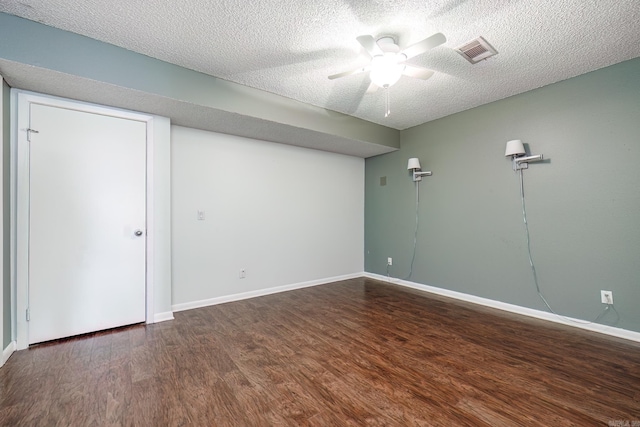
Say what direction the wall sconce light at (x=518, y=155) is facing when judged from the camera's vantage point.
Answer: facing the viewer and to the left of the viewer

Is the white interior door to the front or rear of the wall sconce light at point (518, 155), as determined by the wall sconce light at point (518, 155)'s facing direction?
to the front

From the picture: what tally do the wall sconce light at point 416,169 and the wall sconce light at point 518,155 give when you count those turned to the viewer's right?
0

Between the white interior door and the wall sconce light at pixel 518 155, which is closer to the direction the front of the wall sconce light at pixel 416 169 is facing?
the white interior door

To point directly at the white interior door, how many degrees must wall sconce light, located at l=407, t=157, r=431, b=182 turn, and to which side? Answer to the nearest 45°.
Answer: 0° — it already faces it

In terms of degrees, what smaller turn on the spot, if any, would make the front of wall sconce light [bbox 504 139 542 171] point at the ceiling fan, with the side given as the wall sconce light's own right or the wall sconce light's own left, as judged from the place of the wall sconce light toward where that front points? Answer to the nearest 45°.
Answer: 0° — it already faces it

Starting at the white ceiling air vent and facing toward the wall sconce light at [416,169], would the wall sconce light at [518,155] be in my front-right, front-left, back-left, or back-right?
front-right

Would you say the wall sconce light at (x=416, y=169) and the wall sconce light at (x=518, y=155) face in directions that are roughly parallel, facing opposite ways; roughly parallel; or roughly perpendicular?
roughly parallel

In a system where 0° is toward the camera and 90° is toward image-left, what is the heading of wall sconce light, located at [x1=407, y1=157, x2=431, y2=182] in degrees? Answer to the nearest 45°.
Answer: approximately 45°
